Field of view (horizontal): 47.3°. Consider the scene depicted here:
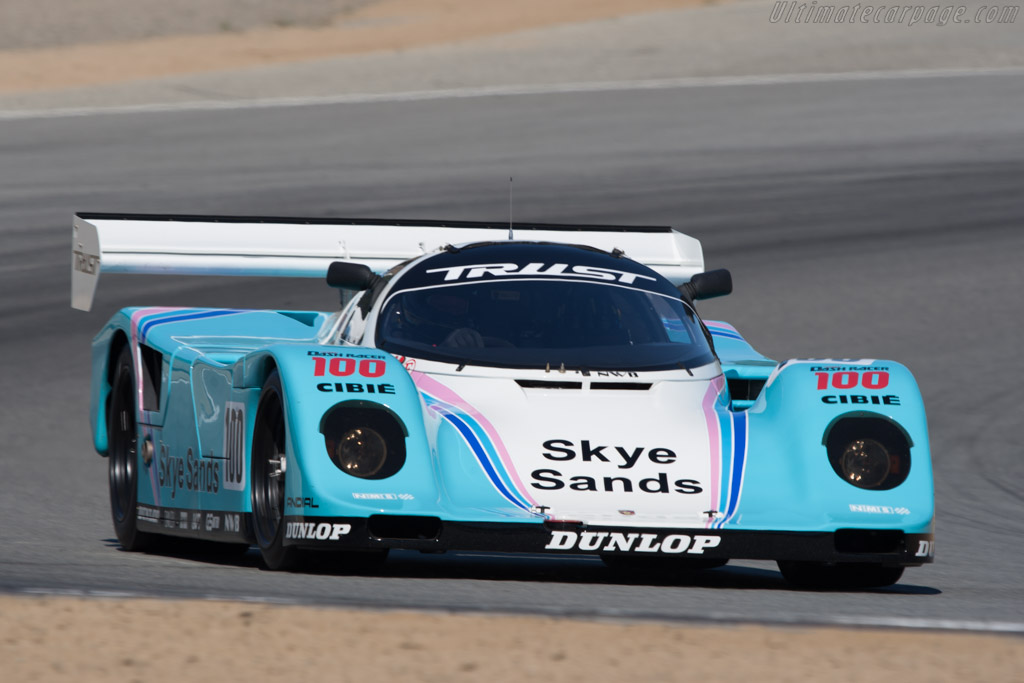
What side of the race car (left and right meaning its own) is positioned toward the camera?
front
